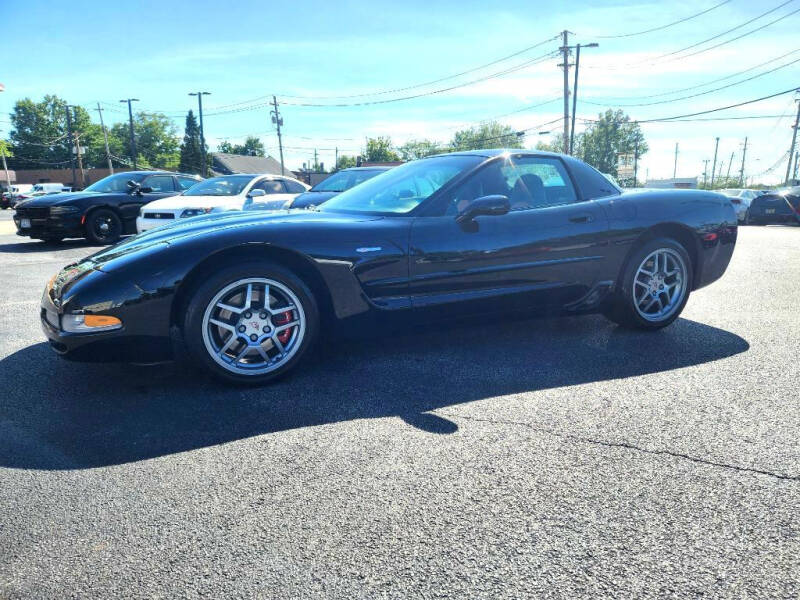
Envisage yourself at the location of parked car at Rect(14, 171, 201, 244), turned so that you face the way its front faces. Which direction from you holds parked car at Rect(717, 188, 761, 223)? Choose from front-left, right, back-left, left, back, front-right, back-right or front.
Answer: back-left

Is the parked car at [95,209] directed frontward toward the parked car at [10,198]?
no

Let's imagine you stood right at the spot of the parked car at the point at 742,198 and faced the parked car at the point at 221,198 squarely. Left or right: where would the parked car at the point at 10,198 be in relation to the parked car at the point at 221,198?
right

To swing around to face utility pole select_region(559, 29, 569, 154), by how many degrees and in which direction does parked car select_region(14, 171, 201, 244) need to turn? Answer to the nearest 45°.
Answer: approximately 180°

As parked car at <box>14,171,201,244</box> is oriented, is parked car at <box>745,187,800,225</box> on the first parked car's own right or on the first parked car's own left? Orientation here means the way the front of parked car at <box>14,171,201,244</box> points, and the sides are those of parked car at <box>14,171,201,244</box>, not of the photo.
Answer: on the first parked car's own left

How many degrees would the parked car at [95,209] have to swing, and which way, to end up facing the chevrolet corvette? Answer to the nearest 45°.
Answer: approximately 45° to its left

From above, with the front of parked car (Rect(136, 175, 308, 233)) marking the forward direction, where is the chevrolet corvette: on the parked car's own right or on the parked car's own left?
on the parked car's own left

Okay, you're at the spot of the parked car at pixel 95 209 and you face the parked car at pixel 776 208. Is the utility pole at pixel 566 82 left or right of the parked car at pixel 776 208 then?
left

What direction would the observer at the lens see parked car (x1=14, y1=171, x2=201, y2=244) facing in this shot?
facing the viewer and to the left of the viewer

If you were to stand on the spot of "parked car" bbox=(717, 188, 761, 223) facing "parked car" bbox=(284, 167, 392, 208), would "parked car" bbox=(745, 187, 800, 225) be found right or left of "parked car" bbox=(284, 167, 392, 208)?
left

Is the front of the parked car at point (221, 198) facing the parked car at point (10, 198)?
no

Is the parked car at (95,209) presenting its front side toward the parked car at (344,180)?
no

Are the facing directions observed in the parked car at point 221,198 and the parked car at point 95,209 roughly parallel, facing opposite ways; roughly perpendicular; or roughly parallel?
roughly parallel

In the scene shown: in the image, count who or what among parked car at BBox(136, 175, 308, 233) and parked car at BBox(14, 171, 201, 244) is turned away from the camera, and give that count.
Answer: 0
